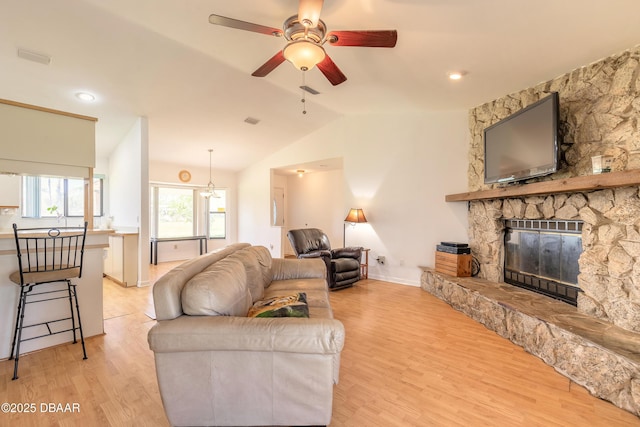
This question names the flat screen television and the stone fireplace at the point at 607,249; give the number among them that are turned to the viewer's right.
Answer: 0

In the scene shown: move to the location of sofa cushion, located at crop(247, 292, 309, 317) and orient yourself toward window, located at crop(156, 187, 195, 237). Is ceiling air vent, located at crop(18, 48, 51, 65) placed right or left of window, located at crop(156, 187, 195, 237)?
left

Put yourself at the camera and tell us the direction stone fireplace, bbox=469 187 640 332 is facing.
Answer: facing the viewer and to the left of the viewer

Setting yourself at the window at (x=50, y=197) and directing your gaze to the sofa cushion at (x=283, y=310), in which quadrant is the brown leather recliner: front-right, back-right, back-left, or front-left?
front-left

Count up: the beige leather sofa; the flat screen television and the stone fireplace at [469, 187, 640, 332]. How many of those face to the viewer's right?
1

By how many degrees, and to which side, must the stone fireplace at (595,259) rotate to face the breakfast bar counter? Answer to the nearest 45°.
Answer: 0° — it already faces it

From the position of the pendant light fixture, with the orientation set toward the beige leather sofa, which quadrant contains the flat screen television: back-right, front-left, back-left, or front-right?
front-left

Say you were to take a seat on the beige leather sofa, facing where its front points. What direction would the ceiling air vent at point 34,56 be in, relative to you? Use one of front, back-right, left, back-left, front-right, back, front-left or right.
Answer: back-left

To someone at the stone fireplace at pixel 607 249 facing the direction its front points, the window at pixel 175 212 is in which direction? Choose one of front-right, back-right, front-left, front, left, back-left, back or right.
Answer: front-right

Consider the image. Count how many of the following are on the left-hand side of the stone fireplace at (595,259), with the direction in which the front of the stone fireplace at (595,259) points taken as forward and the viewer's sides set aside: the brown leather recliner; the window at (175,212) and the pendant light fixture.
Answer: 0

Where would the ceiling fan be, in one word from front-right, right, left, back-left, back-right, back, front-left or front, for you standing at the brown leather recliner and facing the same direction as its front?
front-right

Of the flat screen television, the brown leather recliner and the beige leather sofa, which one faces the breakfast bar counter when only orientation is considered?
the flat screen television

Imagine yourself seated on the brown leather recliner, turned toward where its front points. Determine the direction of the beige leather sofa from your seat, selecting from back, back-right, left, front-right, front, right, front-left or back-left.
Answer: front-right

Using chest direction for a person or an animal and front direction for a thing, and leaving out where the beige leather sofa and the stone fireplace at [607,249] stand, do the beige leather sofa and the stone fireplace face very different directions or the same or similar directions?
very different directions
